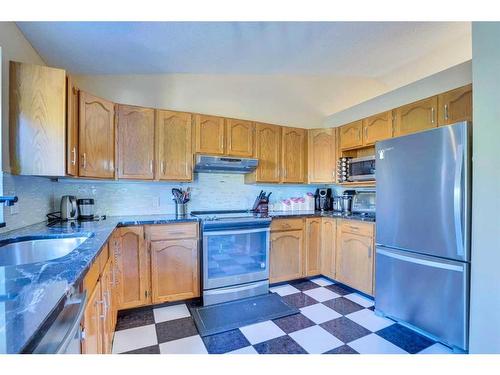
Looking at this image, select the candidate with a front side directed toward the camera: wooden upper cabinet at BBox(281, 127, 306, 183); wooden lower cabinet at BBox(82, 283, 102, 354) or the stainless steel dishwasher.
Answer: the wooden upper cabinet

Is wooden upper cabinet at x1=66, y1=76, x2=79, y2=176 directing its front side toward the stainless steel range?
yes

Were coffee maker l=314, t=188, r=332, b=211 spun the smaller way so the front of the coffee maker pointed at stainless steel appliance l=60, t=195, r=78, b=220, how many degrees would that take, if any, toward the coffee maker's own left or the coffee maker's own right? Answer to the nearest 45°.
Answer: approximately 45° to the coffee maker's own right

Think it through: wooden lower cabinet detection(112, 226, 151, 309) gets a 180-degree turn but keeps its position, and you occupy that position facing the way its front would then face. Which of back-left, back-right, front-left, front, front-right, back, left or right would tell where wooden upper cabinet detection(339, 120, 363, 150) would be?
right

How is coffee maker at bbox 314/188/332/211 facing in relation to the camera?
toward the camera

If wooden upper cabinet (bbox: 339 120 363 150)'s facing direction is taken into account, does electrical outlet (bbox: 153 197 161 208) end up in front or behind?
in front

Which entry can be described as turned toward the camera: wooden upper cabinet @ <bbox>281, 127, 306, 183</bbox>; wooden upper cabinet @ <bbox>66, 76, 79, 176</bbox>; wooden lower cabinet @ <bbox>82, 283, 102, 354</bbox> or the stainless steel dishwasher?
wooden upper cabinet @ <bbox>281, 127, 306, 183</bbox>

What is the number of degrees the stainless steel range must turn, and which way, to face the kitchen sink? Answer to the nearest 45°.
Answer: approximately 90° to its right

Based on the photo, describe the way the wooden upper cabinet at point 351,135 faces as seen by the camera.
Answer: facing the viewer and to the left of the viewer

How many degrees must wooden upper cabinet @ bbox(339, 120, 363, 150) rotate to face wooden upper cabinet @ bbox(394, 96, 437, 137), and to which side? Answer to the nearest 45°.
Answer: approximately 90° to its left

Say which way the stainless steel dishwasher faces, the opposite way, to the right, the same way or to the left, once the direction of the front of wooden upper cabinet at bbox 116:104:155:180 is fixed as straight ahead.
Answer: to the left

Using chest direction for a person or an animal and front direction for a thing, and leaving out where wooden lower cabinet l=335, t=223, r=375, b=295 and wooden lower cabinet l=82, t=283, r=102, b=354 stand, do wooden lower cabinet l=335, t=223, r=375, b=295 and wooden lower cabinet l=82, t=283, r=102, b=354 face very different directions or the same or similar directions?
very different directions

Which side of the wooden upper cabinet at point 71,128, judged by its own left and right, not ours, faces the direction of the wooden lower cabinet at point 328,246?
front

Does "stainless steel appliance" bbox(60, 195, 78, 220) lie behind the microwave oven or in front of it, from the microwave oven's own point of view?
in front

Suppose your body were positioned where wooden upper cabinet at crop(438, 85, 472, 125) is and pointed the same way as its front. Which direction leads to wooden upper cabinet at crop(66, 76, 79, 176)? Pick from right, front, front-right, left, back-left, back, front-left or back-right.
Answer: front

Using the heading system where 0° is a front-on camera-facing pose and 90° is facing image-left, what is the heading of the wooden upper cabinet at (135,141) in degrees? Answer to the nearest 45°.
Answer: approximately 0°

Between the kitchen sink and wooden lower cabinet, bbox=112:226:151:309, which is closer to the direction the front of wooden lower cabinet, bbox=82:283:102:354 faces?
the wooden lower cabinet

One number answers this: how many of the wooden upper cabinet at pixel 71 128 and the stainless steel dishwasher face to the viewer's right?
2

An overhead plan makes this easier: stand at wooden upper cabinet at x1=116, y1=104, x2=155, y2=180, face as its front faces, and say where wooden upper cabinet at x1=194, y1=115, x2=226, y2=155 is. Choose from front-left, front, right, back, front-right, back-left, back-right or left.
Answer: left

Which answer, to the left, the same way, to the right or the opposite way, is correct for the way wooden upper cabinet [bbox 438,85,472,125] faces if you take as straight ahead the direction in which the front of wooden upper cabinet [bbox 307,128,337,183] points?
to the right

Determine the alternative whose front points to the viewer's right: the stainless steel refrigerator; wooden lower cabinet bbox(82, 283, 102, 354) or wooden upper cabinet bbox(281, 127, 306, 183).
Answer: the wooden lower cabinet
